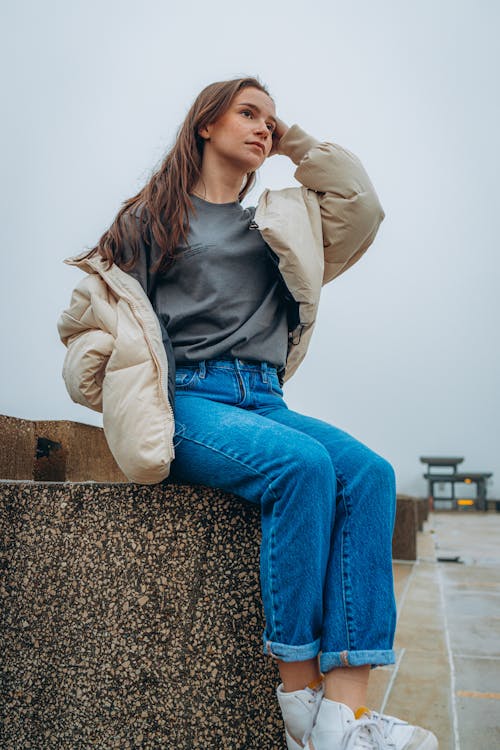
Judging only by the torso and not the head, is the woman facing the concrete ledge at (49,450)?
no

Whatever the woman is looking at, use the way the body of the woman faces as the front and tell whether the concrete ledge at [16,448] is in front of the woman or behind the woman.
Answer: behind

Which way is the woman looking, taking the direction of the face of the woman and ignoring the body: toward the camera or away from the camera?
toward the camera

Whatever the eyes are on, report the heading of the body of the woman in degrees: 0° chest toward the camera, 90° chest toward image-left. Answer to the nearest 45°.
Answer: approximately 315°

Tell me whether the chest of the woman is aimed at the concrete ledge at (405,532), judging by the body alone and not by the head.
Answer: no
